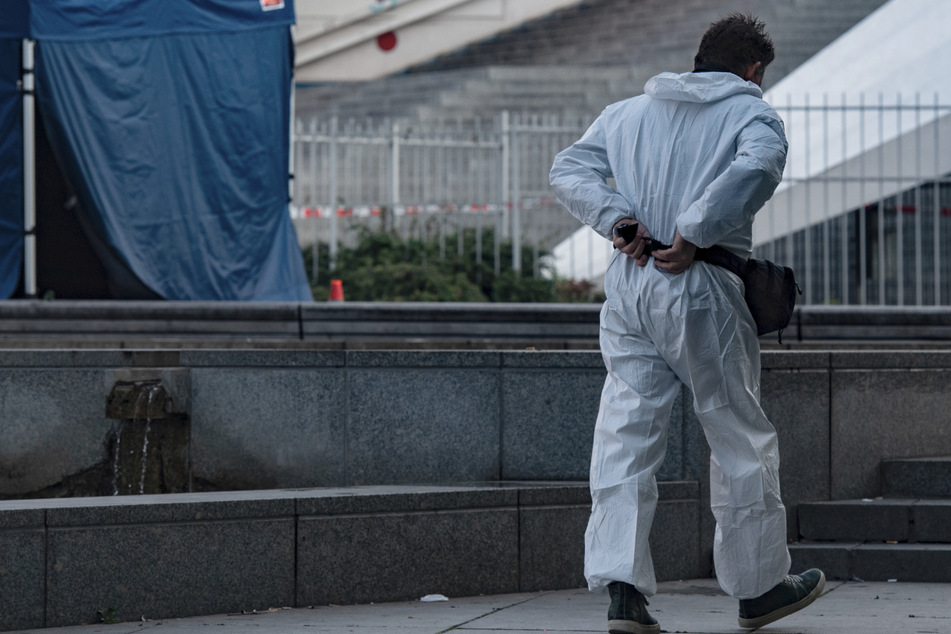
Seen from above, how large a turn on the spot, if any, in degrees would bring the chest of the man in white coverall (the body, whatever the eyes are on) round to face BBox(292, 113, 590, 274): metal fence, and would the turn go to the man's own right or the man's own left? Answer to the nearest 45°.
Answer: approximately 45° to the man's own left

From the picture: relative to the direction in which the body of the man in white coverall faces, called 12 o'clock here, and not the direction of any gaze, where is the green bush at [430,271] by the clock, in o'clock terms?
The green bush is roughly at 10 o'clock from the man in white coverall.

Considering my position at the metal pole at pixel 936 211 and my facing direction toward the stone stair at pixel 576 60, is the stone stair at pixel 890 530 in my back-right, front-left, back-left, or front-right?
back-left

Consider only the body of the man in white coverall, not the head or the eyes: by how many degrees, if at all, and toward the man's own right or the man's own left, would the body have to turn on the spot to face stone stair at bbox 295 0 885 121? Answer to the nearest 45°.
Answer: approximately 45° to the man's own left

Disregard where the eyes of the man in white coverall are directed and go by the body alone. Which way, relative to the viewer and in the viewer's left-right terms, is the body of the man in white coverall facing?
facing away from the viewer and to the right of the viewer
